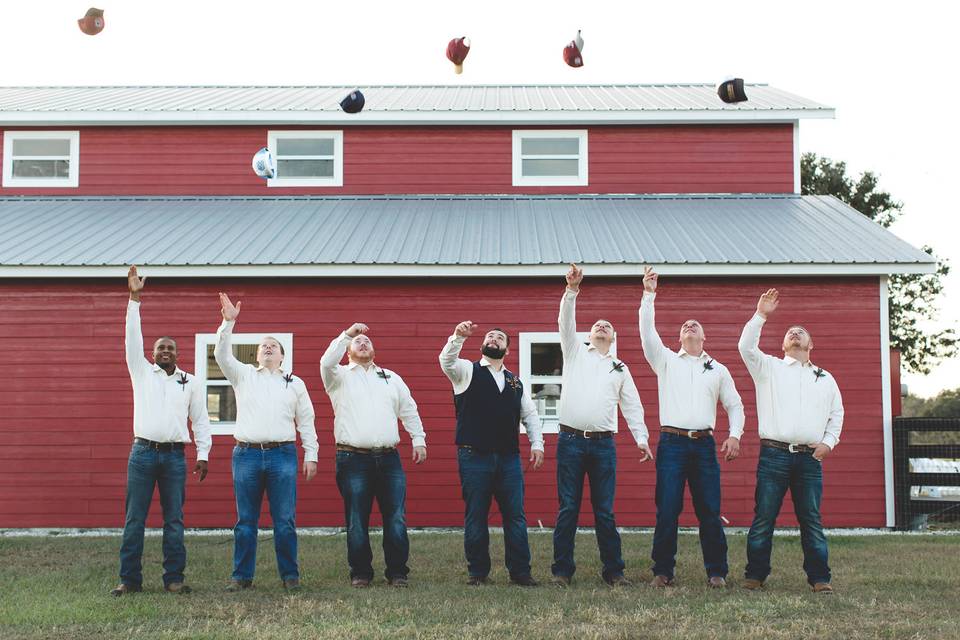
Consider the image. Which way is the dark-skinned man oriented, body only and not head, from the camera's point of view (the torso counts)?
toward the camera

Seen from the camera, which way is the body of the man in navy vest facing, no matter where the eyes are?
toward the camera

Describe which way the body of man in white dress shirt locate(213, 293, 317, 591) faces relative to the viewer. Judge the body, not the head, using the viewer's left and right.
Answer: facing the viewer

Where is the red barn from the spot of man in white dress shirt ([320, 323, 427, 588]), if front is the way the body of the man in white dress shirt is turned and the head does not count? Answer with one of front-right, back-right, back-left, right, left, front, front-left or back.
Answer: back

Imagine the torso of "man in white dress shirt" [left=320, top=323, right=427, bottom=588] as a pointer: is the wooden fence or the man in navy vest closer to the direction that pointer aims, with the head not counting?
the man in navy vest

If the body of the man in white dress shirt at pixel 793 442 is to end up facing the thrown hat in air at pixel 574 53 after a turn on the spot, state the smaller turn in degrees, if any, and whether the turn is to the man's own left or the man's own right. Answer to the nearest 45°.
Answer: approximately 135° to the man's own right

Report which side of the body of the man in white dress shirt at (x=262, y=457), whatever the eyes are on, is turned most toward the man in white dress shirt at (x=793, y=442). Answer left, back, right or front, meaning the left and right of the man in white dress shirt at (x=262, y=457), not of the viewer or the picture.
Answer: left

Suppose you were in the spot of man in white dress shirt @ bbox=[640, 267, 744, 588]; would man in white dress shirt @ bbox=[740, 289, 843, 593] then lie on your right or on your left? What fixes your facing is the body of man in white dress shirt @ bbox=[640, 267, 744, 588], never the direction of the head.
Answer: on your left
